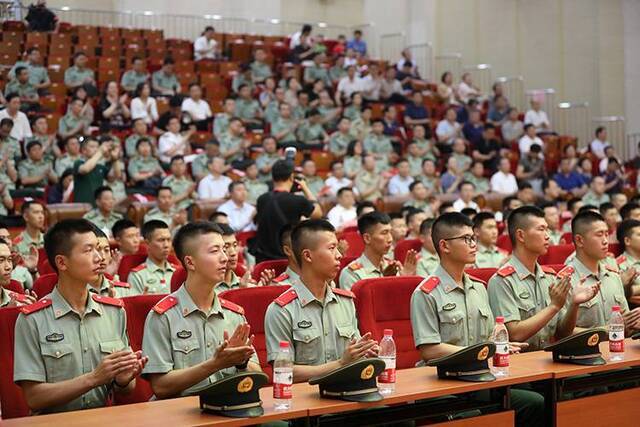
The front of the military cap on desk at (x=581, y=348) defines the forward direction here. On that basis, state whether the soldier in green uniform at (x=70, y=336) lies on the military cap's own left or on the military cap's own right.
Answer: on the military cap's own right

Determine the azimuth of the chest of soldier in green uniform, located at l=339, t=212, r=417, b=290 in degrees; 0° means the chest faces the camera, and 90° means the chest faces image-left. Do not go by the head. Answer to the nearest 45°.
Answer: approximately 315°

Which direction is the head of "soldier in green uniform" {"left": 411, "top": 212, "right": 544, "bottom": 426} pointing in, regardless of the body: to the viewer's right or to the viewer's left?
to the viewer's right

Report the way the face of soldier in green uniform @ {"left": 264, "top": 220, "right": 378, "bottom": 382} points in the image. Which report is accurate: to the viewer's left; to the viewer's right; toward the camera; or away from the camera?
to the viewer's right

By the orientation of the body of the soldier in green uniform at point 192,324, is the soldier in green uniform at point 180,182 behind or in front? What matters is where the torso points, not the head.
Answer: behind

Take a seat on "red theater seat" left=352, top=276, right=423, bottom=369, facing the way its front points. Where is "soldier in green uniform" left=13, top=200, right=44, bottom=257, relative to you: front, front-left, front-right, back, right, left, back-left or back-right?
back

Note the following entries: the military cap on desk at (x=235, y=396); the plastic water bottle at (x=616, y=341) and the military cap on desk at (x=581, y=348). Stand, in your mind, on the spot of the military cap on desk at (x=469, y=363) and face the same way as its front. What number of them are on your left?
2

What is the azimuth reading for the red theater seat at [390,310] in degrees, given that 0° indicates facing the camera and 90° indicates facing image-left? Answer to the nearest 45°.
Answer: approximately 315°

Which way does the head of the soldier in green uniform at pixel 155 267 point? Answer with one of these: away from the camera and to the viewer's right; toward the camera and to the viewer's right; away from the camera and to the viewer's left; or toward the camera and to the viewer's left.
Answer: toward the camera and to the viewer's right

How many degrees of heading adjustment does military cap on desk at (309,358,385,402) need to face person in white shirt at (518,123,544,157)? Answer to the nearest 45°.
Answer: approximately 135° to its left

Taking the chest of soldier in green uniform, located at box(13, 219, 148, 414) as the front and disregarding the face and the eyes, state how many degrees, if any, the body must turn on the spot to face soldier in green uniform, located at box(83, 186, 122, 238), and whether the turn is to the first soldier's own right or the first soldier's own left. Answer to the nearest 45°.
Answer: approximately 135° to the first soldier's own left
